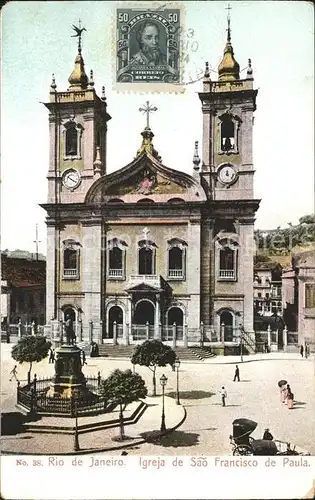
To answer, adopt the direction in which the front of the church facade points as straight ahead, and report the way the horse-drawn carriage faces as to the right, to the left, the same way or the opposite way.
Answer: to the left

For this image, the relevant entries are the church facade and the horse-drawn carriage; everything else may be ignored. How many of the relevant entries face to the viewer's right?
1

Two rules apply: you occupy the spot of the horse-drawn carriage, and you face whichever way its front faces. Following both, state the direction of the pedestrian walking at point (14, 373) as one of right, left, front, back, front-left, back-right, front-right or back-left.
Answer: back

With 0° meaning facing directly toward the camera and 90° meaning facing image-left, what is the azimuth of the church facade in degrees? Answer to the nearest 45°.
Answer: approximately 0°

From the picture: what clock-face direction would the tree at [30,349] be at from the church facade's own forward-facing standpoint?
The tree is roughly at 2 o'clock from the church facade.

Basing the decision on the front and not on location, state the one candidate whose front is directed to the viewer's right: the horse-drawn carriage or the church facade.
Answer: the horse-drawn carriage

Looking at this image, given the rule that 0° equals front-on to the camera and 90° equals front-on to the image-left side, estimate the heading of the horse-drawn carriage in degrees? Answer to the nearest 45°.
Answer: approximately 270°

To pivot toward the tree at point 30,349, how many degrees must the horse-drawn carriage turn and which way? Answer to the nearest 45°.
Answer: approximately 180°

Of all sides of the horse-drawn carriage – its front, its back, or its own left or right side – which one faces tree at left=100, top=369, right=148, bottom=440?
back
